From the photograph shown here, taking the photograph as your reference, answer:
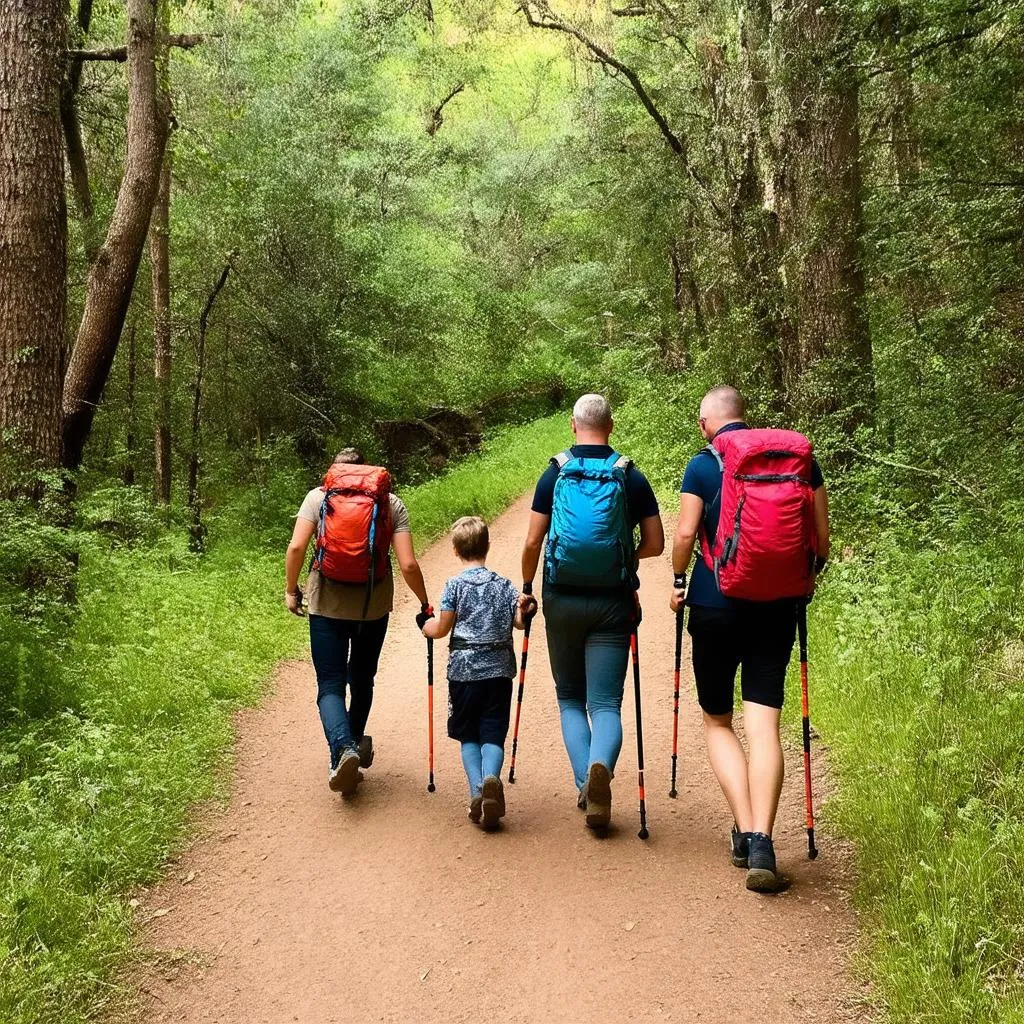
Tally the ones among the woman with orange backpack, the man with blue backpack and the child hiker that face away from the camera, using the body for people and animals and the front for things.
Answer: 3

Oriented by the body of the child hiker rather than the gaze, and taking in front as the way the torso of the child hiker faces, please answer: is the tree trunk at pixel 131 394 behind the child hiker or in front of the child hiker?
in front

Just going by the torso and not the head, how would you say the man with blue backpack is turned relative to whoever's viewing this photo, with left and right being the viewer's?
facing away from the viewer

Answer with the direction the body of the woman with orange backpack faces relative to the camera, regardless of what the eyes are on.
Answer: away from the camera

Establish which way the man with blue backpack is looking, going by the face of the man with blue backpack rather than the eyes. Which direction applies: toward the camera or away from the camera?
away from the camera

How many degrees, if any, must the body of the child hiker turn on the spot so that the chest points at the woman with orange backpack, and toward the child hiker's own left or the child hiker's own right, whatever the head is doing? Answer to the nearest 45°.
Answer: approximately 45° to the child hiker's own left

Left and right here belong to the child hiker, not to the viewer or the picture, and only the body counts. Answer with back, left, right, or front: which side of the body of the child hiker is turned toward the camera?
back

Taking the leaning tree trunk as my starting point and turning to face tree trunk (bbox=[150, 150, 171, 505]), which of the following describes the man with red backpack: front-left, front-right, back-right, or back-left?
back-right

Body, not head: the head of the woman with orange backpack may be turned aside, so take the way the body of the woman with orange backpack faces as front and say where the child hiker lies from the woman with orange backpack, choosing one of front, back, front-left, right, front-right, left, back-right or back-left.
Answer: back-right

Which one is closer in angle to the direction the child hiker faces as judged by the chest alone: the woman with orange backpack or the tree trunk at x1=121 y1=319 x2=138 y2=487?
the tree trunk

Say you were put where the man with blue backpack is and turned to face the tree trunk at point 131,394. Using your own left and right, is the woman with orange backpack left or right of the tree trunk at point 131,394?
left

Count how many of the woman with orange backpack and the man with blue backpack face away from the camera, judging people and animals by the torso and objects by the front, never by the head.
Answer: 2
